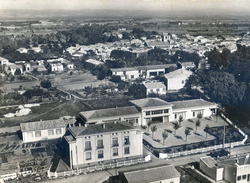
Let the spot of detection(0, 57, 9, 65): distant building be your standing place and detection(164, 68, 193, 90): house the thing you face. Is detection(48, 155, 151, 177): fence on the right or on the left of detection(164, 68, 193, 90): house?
right

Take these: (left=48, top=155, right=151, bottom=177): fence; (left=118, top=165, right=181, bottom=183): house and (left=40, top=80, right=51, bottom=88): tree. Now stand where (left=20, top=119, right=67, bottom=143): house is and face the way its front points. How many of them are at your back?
1

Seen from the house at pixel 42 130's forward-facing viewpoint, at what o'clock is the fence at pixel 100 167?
The fence is roughly at 11 o'clock from the house.

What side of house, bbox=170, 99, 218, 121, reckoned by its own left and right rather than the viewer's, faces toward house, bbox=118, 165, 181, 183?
front

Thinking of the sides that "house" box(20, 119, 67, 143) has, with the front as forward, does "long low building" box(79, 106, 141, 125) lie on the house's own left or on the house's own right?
on the house's own left

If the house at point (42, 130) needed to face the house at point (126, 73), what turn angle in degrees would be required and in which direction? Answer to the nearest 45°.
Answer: approximately 135° to its left

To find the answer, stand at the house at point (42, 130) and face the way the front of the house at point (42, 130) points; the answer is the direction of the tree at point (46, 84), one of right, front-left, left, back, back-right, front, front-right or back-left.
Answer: back

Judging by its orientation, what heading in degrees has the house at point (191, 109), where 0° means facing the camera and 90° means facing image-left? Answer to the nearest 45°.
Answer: approximately 0°

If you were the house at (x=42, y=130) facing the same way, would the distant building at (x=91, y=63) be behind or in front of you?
behind

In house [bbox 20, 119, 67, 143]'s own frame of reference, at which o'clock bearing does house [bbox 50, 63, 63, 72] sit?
house [bbox 50, 63, 63, 72] is roughly at 6 o'clock from house [bbox 20, 119, 67, 143].

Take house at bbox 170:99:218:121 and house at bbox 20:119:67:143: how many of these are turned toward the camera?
2

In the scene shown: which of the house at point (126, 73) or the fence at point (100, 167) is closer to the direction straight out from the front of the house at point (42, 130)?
the fence

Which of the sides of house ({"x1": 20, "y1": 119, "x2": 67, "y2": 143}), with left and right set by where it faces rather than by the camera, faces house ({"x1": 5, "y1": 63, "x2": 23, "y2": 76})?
back
